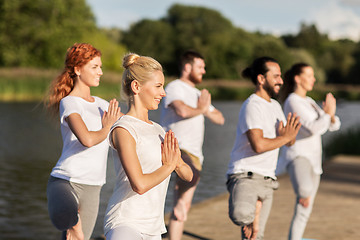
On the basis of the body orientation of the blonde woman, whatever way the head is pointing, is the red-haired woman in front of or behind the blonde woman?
behind

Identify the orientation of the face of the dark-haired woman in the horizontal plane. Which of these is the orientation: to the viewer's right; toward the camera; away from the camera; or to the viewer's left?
to the viewer's right

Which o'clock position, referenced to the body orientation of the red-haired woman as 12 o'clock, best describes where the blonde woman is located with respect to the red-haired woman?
The blonde woman is roughly at 1 o'clock from the red-haired woman.

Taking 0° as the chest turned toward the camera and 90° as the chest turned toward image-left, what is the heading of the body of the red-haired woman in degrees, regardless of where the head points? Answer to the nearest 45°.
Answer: approximately 315°

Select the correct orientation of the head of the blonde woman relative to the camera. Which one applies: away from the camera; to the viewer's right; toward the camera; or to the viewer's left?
to the viewer's right

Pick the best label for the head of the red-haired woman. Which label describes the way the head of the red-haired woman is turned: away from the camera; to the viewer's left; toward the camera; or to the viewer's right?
to the viewer's right

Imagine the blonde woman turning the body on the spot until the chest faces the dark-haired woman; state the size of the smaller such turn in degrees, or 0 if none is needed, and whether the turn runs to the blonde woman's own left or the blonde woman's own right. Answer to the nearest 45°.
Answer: approximately 90° to the blonde woman's own left

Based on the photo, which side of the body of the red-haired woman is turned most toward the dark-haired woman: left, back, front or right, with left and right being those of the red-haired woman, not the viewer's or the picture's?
left

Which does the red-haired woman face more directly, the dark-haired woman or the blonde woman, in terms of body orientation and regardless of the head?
the blonde woman
